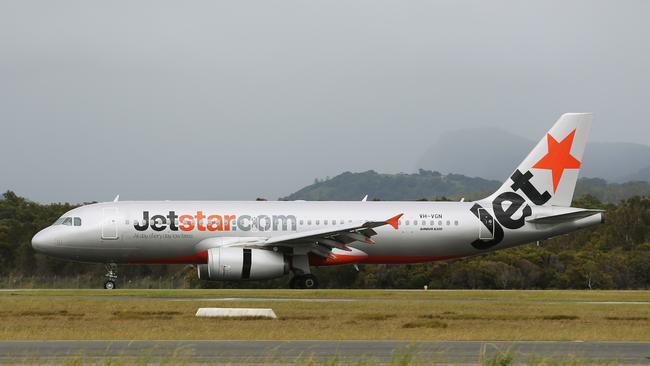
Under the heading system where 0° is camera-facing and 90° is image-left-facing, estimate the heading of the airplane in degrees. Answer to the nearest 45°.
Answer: approximately 90°
